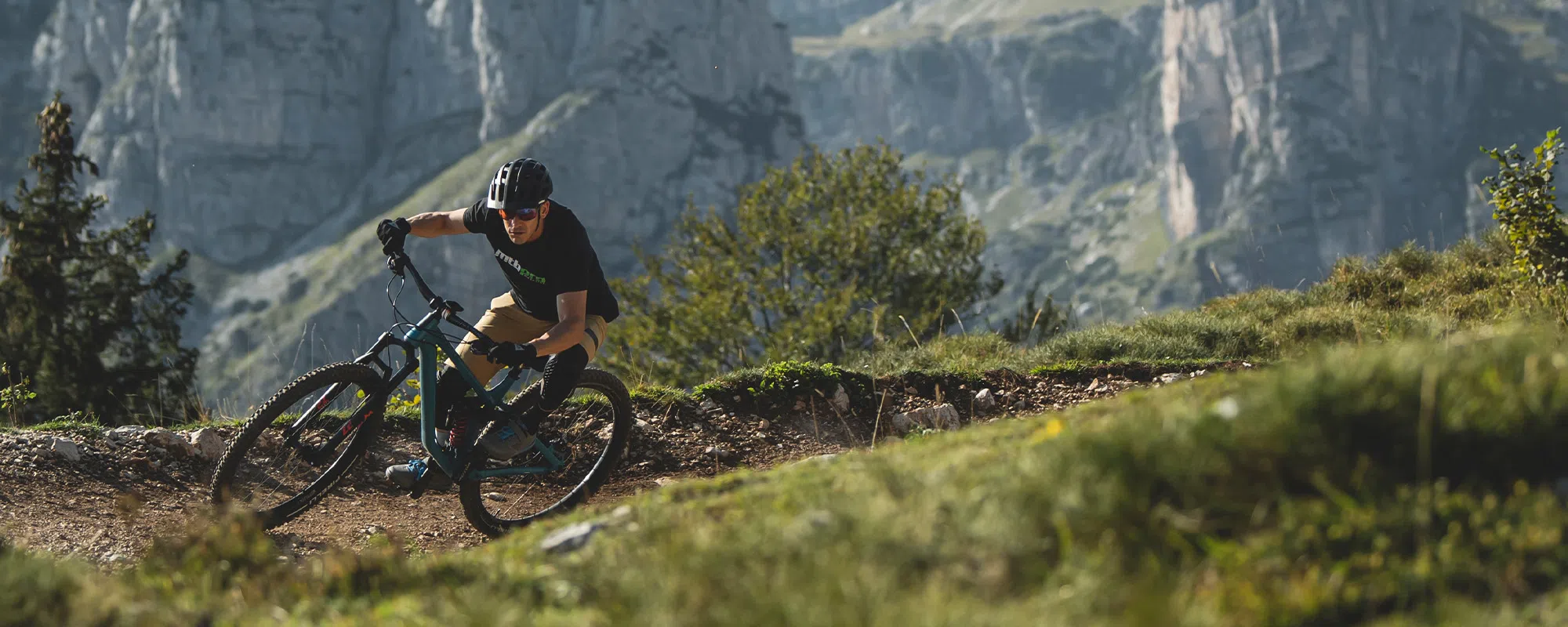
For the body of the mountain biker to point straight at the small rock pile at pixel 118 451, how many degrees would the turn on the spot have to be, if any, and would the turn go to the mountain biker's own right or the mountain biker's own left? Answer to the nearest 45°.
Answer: approximately 90° to the mountain biker's own right

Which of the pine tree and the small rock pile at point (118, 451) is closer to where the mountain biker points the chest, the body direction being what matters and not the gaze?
the small rock pile

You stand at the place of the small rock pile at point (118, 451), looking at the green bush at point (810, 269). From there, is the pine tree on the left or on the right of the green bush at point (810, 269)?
left

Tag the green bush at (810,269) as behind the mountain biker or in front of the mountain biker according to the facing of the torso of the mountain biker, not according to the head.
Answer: behind

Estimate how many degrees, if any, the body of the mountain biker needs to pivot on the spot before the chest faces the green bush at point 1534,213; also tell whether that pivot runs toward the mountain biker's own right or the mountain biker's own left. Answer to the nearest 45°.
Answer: approximately 135° to the mountain biker's own left

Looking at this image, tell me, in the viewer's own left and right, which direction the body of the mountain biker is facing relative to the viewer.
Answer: facing the viewer and to the left of the viewer

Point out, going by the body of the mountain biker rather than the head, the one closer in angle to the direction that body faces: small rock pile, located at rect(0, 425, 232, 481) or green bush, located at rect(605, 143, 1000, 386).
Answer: the small rock pile
